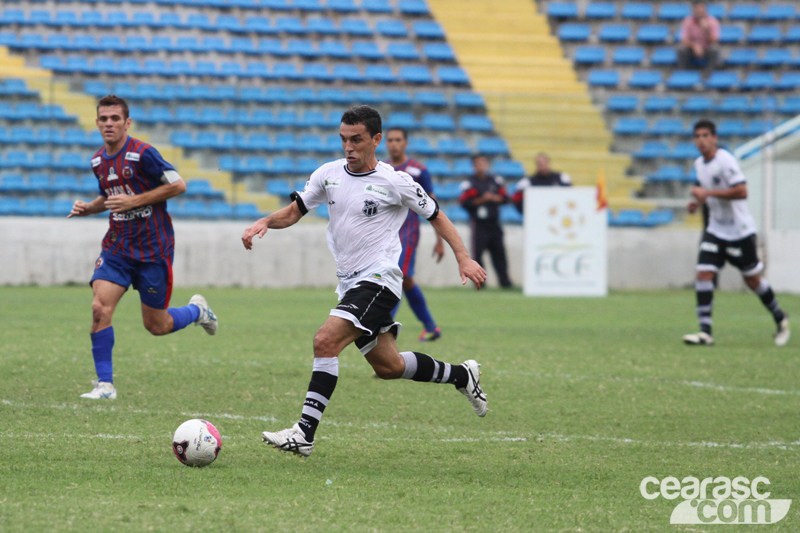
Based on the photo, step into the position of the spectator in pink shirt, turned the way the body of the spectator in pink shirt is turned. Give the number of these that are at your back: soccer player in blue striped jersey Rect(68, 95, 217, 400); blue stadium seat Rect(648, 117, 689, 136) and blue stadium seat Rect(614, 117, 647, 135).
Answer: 0

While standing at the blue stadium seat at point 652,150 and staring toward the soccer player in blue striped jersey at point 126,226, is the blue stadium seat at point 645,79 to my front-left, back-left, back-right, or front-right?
back-right

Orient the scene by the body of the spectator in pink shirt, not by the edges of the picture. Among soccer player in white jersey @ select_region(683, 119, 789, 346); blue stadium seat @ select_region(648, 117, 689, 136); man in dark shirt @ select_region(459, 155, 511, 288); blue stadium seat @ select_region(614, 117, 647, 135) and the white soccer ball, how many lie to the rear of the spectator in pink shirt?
0

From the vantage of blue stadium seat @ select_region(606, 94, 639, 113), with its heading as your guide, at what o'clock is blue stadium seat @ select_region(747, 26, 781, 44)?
blue stadium seat @ select_region(747, 26, 781, 44) is roughly at 7 o'clock from blue stadium seat @ select_region(606, 94, 639, 113).

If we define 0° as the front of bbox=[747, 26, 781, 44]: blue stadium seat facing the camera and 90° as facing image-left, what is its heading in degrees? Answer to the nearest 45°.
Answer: approximately 0°

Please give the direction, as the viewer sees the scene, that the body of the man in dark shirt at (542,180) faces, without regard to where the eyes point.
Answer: toward the camera

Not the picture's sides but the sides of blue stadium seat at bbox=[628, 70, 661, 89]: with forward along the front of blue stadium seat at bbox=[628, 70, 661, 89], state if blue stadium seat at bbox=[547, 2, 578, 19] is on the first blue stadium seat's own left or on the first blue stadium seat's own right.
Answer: on the first blue stadium seat's own right

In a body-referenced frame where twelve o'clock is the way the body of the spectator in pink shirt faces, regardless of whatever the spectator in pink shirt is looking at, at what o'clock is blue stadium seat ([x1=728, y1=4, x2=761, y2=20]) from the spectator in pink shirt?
The blue stadium seat is roughly at 7 o'clock from the spectator in pink shirt.

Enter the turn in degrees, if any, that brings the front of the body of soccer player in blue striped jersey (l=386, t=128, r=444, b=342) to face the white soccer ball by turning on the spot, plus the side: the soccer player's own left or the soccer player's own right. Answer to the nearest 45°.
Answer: approximately 45° to the soccer player's own left

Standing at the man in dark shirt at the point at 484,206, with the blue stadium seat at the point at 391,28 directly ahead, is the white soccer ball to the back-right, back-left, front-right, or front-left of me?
back-left

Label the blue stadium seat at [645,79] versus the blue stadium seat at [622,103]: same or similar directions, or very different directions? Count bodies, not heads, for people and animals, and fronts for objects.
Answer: same or similar directions

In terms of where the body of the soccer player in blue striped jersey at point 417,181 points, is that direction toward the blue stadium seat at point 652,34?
no

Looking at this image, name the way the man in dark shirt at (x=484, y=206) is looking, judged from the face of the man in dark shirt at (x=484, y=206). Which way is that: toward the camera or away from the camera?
toward the camera

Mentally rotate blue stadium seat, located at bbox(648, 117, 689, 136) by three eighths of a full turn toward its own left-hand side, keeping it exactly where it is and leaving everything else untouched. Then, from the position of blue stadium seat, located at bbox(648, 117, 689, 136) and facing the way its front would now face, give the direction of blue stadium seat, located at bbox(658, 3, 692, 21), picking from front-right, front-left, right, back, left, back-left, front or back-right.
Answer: front-left

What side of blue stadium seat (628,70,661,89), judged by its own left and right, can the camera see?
front

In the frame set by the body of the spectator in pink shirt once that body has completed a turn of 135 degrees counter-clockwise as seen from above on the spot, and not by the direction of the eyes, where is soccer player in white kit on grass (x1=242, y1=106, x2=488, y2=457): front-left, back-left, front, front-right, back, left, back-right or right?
back-right
